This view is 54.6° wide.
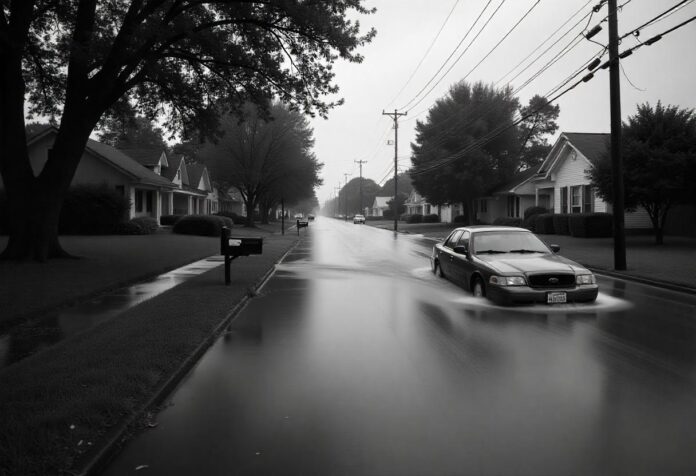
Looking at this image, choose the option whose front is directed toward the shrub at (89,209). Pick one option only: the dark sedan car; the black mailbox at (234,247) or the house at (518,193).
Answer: the house

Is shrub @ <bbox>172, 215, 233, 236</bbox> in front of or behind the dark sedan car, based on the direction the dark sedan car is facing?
behind

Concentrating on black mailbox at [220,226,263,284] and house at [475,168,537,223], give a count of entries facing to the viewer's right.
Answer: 1

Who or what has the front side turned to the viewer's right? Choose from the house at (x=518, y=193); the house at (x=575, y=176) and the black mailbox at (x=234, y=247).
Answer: the black mailbox

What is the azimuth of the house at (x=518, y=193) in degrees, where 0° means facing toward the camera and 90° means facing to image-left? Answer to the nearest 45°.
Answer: approximately 45°

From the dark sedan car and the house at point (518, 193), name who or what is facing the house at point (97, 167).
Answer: the house at point (518, 193)

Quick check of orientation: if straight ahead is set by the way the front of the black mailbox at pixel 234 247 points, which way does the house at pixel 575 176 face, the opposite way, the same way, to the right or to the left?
the opposite way

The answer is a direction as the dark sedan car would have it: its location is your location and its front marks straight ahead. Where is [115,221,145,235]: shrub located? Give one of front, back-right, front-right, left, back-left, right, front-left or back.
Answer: back

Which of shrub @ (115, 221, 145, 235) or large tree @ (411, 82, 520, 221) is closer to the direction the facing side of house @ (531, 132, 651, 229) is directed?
the shrub

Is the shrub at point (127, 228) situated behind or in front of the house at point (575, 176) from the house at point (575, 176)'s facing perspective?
in front

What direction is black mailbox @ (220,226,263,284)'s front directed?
to the viewer's right

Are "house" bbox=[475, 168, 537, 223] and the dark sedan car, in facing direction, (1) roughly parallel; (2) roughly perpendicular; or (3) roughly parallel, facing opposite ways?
roughly perpendicular

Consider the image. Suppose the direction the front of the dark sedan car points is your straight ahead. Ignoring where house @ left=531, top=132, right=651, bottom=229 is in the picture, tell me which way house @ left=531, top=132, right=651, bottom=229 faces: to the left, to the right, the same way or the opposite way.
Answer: to the right

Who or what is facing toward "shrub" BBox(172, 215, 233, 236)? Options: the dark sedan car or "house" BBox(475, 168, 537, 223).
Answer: the house

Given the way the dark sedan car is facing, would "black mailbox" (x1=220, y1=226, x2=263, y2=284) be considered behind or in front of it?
behind
